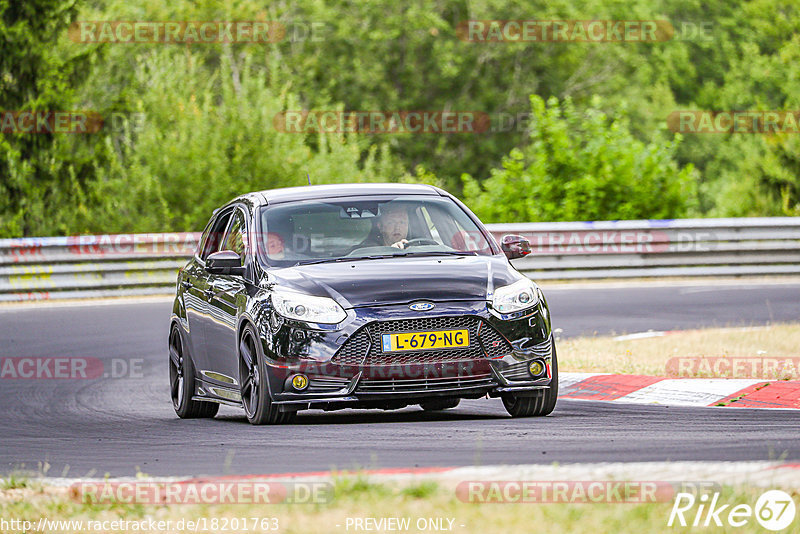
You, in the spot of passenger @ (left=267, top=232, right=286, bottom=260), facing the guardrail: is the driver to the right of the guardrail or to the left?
right

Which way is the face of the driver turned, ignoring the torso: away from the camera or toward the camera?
toward the camera

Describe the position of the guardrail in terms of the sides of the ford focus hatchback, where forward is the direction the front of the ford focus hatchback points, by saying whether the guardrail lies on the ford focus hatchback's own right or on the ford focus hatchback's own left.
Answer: on the ford focus hatchback's own left

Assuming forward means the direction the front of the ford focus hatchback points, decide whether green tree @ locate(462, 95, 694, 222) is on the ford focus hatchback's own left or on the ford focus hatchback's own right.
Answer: on the ford focus hatchback's own left

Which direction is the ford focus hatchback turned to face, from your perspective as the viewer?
facing the viewer and to the right of the viewer
